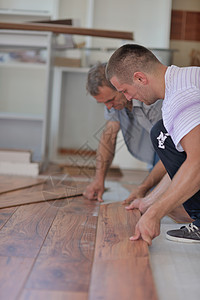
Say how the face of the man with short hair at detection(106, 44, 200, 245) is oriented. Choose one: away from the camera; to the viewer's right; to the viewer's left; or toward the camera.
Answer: to the viewer's left

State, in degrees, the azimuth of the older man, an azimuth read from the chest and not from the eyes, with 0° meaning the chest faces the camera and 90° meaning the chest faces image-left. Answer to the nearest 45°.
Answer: approximately 45°

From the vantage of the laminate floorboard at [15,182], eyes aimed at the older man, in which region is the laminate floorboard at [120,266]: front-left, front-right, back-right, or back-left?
front-right

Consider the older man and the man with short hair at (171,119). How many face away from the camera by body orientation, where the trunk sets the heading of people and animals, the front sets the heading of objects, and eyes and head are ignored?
0

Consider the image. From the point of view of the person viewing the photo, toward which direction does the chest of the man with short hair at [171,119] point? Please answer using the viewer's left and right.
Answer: facing to the left of the viewer

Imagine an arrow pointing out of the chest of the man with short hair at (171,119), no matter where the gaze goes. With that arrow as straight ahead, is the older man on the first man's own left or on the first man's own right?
on the first man's own right
